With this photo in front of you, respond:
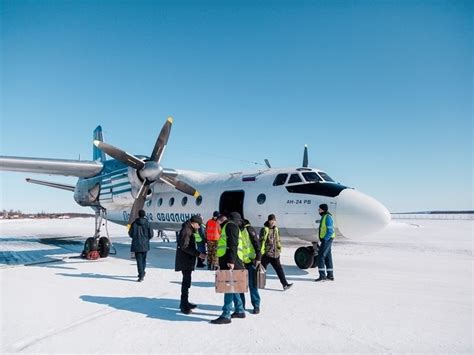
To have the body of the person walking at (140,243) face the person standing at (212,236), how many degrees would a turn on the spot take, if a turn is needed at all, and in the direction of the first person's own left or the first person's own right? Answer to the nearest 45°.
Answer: approximately 90° to the first person's own right

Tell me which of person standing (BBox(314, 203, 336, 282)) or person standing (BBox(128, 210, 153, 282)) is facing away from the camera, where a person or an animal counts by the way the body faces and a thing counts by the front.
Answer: person standing (BBox(128, 210, 153, 282))

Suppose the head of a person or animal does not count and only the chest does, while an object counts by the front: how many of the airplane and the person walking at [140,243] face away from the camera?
1

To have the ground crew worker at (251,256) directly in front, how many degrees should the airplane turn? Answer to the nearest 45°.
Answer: approximately 45° to its right

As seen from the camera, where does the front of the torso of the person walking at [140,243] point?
away from the camera

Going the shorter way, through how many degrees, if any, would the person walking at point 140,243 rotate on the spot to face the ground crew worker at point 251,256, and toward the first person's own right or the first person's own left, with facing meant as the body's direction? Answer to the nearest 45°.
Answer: approximately 135° to the first person's own right

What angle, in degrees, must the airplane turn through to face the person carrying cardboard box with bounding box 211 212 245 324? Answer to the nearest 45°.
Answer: approximately 45° to its right

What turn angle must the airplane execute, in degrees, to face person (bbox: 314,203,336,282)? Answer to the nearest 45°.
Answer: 0° — it already faces them
